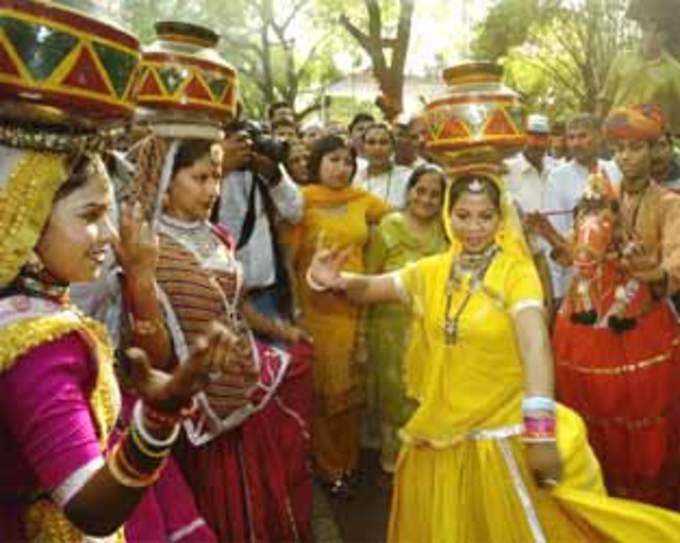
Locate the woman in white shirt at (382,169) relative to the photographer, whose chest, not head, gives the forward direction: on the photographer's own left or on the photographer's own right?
on the photographer's own left

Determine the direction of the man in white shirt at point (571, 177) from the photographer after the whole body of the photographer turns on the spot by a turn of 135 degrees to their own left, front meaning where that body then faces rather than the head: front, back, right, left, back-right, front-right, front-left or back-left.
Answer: front-right

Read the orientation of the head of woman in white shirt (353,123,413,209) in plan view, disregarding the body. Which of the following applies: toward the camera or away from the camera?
toward the camera

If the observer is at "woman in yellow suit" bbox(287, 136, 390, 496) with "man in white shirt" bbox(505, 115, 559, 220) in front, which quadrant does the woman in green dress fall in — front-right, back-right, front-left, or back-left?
front-right

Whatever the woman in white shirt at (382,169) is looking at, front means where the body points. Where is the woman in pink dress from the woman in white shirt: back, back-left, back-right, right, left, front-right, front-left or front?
front

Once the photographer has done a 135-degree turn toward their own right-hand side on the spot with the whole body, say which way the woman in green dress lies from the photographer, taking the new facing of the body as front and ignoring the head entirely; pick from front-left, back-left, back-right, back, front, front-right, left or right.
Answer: back-right

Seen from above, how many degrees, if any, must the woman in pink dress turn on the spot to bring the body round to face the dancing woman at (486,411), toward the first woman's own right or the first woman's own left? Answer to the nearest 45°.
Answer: approximately 45° to the first woman's own left

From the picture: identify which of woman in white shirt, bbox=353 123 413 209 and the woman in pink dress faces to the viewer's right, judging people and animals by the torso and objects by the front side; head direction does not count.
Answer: the woman in pink dress

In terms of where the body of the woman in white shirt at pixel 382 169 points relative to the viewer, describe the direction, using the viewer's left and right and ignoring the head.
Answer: facing the viewer

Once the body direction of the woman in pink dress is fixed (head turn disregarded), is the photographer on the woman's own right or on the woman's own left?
on the woman's own left

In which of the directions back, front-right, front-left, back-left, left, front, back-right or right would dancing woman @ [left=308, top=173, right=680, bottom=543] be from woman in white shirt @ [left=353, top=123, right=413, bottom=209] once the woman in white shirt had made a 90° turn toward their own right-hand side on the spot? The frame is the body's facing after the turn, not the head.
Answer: left

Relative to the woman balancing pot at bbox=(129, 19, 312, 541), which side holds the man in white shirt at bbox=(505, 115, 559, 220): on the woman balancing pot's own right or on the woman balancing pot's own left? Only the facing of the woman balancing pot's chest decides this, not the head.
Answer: on the woman balancing pot's own left

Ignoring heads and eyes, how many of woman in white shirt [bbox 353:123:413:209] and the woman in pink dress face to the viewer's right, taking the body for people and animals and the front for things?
1

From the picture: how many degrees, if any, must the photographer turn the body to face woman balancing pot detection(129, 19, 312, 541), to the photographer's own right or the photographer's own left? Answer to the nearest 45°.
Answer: approximately 45° to the photographer's own right
